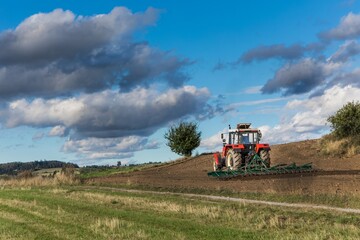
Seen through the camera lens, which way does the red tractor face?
facing away from the viewer and to the left of the viewer

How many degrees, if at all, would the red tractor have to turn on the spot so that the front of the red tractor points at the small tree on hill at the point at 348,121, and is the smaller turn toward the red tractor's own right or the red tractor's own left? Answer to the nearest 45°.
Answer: approximately 90° to the red tractor's own right
